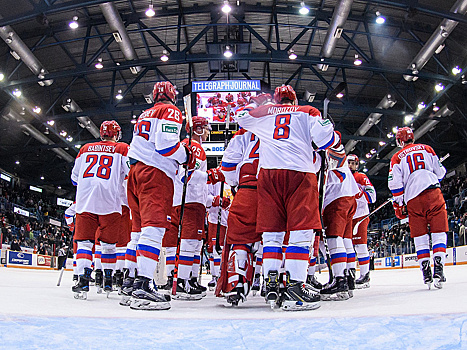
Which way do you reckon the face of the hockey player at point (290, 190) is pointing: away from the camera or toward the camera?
away from the camera

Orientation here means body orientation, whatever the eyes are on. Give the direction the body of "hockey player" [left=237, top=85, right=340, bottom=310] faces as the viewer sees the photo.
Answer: away from the camera

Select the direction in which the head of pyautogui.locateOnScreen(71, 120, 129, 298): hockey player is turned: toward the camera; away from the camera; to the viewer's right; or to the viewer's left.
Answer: away from the camera

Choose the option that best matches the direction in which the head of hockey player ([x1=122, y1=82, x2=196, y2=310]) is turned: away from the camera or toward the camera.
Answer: away from the camera

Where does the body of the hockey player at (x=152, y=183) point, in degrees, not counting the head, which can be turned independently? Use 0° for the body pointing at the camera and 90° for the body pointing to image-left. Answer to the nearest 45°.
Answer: approximately 225°

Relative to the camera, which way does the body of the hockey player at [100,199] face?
away from the camera

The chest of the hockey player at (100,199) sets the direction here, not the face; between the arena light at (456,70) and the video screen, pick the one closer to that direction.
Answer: the video screen

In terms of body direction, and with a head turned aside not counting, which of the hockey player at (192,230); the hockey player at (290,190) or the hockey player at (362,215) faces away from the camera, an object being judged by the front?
the hockey player at (290,190)
